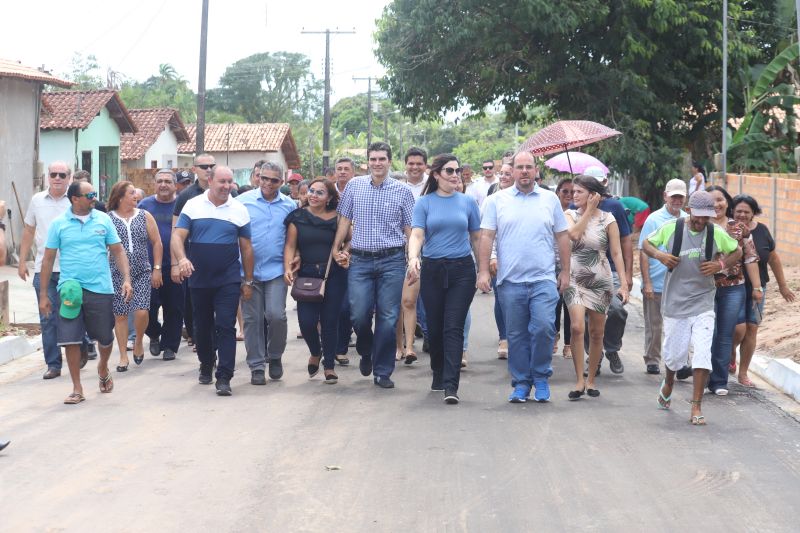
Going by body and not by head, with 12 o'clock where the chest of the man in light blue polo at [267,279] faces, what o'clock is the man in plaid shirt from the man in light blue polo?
The man in plaid shirt is roughly at 10 o'clock from the man in light blue polo.

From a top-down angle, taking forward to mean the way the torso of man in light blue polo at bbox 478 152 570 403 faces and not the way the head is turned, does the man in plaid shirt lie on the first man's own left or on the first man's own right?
on the first man's own right

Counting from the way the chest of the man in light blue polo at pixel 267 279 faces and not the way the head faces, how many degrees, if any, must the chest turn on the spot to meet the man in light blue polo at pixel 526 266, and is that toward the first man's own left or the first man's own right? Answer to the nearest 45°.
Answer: approximately 45° to the first man's own left

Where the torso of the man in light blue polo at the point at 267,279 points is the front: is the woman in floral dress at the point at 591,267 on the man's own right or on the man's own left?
on the man's own left

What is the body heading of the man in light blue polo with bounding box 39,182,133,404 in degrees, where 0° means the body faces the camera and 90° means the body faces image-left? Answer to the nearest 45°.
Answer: approximately 0°

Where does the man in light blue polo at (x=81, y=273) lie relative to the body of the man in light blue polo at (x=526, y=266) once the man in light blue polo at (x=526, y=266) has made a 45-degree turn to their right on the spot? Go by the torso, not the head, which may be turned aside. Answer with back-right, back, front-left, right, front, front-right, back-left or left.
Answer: front-right

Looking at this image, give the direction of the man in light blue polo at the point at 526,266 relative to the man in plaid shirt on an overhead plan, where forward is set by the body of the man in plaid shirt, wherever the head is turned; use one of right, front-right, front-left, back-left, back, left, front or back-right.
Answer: front-left
